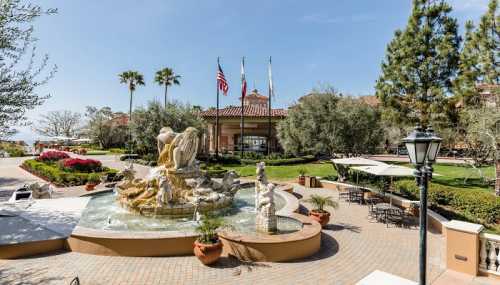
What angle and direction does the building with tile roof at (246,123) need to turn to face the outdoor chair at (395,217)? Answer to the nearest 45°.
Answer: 0° — it already faces it

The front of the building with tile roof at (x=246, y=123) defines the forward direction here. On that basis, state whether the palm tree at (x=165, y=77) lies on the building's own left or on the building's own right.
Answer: on the building's own right

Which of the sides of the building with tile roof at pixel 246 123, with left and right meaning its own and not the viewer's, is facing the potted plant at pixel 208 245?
front

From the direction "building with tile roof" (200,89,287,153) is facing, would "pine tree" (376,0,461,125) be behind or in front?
in front

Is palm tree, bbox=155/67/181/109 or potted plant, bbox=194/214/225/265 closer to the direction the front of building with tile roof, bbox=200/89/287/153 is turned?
the potted plant

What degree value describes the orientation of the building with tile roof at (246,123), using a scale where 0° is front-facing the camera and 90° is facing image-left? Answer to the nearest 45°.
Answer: approximately 0°

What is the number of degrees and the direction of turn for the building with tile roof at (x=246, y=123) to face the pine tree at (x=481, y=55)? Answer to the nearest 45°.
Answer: approximately 45° to its left

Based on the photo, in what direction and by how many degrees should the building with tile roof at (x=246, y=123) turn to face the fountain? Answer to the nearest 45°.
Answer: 0° — it already faces it

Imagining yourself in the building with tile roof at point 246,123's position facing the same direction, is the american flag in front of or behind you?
in front

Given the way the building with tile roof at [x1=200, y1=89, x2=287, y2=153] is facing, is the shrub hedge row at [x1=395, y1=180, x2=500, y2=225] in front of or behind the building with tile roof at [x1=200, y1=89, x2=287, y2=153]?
in front
